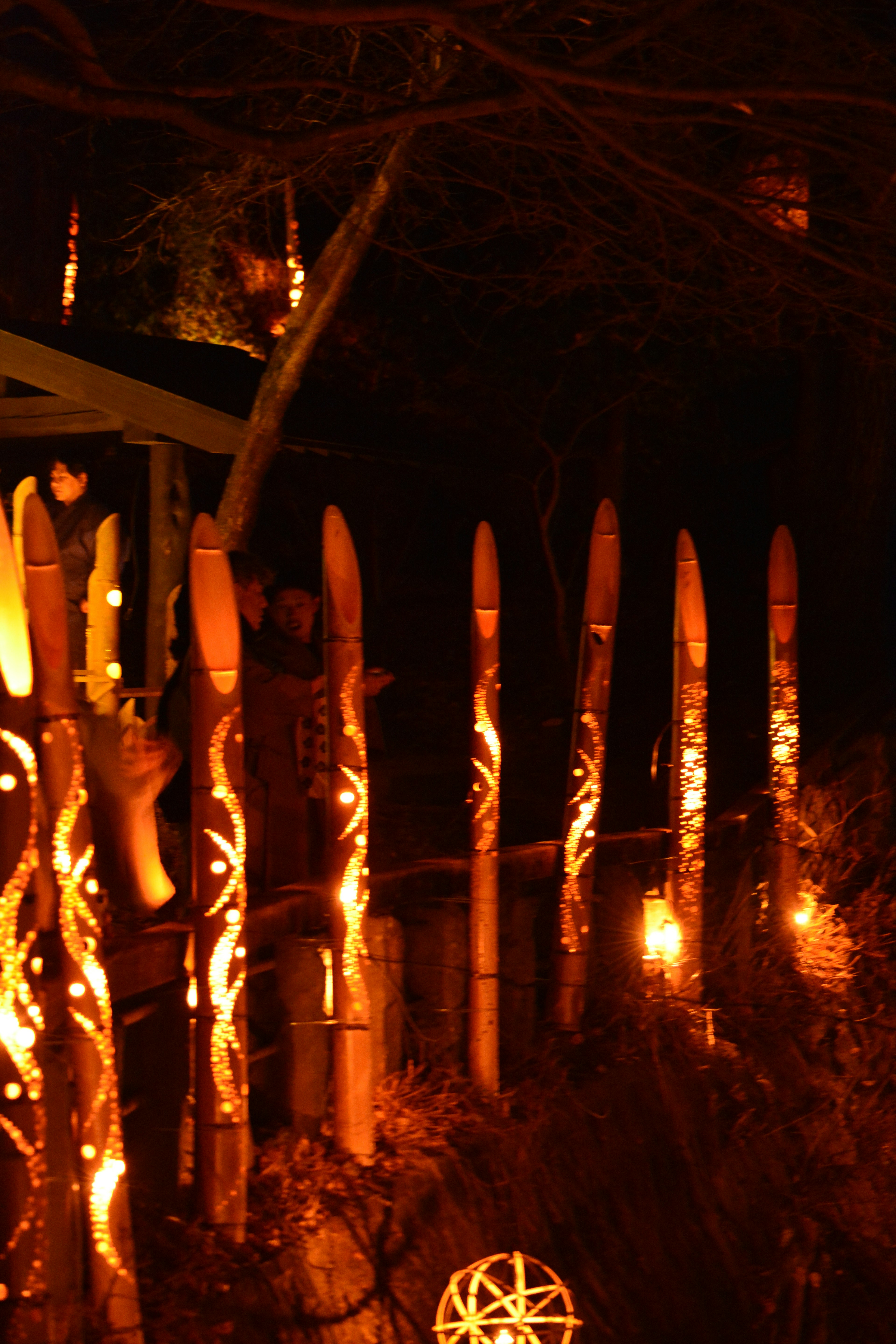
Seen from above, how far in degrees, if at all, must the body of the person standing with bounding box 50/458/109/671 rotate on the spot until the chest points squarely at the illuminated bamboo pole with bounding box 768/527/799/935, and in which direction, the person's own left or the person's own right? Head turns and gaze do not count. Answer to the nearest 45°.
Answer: approximately 90° to the person's own left

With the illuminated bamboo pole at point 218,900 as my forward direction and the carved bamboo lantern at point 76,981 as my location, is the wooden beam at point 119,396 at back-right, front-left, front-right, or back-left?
front-left

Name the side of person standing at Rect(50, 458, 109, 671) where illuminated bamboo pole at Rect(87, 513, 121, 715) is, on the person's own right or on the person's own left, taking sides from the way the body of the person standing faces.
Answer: on the person's own left

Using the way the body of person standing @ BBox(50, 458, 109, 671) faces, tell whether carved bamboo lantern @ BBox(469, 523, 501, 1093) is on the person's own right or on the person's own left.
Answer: on the person's own left

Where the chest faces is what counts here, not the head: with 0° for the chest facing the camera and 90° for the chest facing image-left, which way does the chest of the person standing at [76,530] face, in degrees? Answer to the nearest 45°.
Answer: approximately 45°

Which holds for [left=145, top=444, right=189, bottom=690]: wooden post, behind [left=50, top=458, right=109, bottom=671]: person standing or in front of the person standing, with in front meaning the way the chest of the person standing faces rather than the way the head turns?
behind

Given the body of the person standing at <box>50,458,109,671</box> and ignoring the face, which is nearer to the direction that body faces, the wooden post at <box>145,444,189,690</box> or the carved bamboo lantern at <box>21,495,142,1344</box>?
the carved bamboo lantern

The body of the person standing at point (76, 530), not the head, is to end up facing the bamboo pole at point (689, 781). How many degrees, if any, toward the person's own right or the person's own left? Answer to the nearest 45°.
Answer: approximately 90° to the person's own left

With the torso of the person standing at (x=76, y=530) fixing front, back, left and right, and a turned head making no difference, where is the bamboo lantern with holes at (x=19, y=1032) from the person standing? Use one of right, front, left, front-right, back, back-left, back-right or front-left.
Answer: front-left

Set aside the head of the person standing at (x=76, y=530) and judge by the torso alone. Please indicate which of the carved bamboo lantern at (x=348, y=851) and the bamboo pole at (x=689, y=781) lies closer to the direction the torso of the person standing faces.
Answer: the carved bamboo lantern
